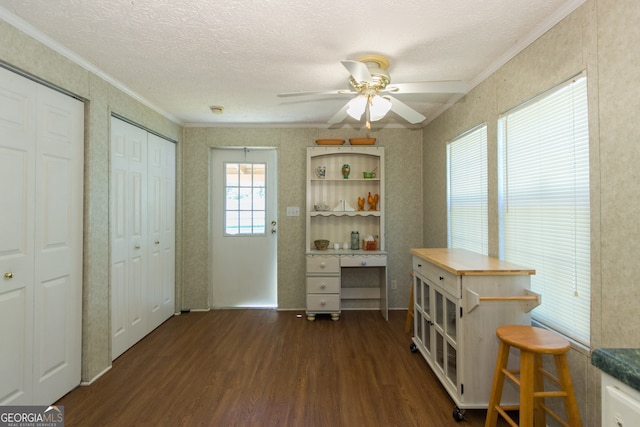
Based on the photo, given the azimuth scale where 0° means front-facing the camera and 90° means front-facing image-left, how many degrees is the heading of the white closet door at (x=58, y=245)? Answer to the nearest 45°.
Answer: approximately 315°

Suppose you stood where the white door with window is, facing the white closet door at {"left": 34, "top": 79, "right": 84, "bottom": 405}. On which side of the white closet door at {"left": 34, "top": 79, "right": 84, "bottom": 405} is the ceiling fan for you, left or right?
left

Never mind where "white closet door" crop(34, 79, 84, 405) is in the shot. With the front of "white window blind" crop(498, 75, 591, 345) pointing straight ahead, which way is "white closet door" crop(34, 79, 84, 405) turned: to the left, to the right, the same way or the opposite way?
the opposite way

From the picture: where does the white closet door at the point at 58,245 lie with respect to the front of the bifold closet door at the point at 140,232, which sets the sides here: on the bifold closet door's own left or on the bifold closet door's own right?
on the bifold closet door's own right

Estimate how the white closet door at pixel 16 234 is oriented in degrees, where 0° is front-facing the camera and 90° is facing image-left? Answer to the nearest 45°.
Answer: approximately 315°

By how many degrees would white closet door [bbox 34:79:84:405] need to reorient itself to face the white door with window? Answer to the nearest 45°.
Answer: approximately 90° to its left

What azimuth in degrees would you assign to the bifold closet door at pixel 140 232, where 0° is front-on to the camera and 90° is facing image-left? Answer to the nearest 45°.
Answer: approximately 315°

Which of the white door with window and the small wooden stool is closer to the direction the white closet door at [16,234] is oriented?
the small wooden stool

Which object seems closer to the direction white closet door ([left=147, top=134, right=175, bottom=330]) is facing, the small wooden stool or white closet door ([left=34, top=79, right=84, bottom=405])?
the small wooden stool

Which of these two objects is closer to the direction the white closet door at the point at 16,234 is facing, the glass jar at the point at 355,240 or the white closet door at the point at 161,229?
the glass jar

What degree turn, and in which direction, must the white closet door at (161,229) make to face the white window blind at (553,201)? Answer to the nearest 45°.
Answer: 0° — it already faces it
